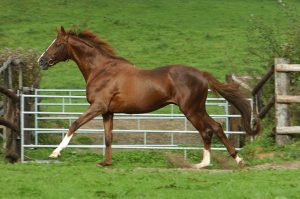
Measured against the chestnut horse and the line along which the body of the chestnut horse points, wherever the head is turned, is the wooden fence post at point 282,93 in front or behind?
behind

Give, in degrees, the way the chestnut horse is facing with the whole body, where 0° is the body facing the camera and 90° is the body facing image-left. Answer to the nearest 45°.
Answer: approximately 90°
